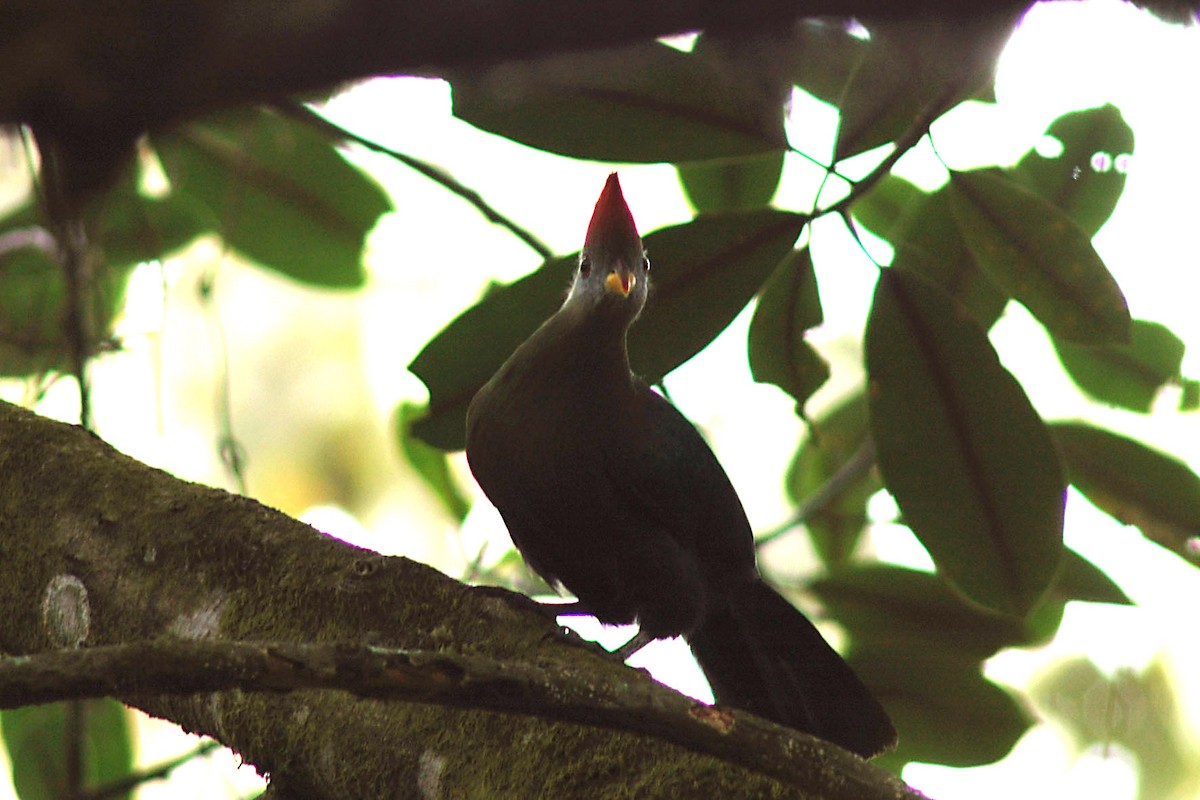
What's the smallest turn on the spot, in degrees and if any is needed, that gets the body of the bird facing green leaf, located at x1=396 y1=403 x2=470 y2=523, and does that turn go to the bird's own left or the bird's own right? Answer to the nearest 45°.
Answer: approximately 90° to the bird's own right

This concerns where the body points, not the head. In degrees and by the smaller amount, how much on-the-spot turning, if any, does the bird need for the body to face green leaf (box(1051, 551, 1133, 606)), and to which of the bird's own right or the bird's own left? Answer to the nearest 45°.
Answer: approximately 180°

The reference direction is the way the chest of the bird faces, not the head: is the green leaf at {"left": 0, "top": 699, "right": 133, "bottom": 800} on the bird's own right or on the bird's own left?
on the bird's own right

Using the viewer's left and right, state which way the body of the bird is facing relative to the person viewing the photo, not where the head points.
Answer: facing the viewer and to the left of the viewer
